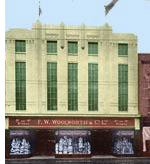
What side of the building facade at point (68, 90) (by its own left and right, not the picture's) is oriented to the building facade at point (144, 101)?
left

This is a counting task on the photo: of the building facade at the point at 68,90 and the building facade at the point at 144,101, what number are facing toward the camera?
2

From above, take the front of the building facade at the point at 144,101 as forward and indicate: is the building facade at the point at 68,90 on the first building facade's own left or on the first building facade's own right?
on the first building facade's own right

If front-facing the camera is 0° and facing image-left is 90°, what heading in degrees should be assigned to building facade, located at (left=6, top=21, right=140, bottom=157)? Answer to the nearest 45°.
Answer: approximately 0°
